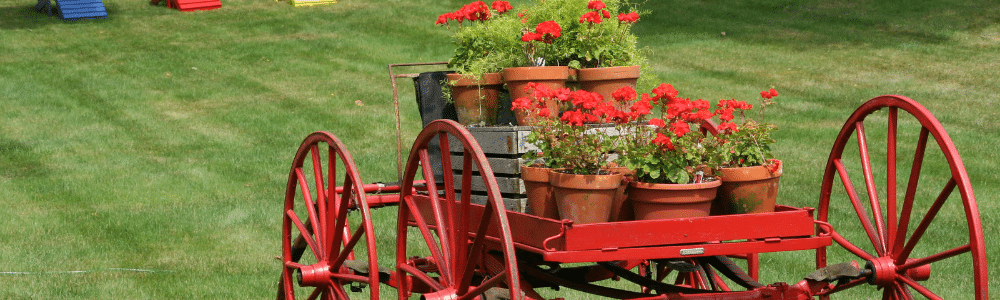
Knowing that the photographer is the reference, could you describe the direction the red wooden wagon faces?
facing away from the viewer and to the left of the viewer
